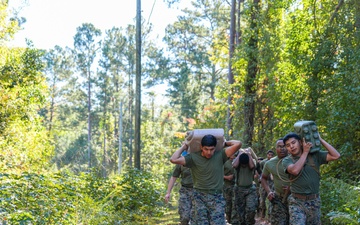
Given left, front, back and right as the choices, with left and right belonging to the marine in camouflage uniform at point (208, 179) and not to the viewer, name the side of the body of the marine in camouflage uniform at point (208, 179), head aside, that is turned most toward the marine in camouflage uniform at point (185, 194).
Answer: back

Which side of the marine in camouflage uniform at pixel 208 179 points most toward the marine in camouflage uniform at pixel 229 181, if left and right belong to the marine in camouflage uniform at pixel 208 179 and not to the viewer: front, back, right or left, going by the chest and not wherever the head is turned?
back

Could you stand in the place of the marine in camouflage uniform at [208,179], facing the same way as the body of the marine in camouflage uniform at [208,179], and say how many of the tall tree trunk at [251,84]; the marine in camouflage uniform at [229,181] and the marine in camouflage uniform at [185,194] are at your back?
3

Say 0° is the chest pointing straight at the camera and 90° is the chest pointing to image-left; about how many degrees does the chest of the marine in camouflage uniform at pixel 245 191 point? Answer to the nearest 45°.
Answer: approximately 0°

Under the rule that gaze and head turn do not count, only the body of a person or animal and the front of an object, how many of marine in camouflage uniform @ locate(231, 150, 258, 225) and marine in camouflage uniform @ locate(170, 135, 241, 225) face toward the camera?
2

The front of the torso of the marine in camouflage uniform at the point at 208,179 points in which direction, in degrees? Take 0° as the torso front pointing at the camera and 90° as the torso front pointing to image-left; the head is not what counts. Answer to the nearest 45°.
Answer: approximately 0°

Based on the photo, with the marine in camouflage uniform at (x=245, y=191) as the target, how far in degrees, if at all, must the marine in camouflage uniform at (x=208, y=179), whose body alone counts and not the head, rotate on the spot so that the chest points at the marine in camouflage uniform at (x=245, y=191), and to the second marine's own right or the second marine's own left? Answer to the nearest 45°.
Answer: approximately 180°
